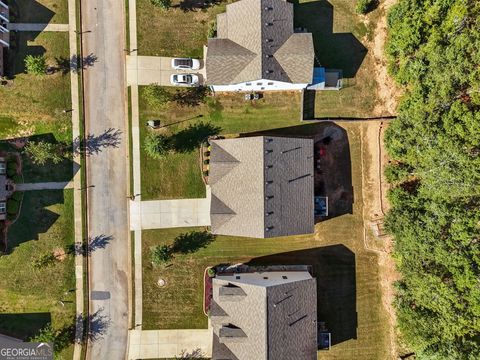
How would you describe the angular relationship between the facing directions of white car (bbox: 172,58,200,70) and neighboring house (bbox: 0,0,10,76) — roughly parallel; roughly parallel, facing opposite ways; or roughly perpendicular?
roughly parallel

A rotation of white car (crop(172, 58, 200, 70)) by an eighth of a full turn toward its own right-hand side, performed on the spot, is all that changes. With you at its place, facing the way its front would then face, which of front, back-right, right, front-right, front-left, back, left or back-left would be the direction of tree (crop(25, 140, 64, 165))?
back-right

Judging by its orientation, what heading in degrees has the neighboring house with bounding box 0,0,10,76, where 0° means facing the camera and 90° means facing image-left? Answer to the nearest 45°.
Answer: approximately 270°

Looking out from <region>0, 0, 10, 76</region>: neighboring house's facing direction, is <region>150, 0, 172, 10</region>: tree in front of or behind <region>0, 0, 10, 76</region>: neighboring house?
in front

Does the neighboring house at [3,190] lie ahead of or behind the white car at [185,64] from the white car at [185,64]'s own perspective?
behind

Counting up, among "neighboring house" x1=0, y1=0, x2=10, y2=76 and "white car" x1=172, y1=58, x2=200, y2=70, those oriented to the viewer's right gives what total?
2

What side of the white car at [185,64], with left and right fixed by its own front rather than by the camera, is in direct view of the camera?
right
